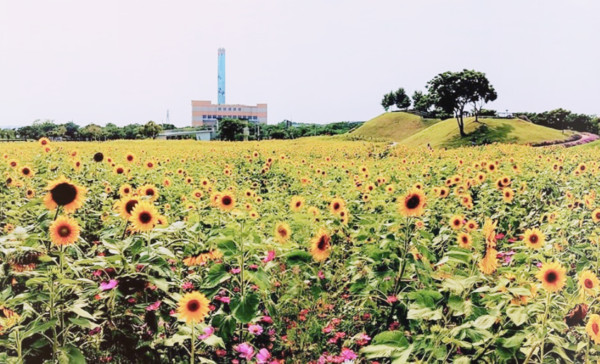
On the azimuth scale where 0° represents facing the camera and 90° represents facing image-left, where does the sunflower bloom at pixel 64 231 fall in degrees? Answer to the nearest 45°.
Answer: approximately 0°

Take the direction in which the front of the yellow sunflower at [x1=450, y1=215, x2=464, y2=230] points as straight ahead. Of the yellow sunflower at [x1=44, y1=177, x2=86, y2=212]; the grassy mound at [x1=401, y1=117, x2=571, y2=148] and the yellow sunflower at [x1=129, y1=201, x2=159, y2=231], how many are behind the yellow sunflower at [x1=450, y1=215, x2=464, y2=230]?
1

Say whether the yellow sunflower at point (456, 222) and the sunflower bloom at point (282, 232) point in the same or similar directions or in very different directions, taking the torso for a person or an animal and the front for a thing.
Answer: same or similar directions

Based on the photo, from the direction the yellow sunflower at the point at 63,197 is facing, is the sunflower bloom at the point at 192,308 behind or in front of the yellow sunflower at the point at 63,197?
in front

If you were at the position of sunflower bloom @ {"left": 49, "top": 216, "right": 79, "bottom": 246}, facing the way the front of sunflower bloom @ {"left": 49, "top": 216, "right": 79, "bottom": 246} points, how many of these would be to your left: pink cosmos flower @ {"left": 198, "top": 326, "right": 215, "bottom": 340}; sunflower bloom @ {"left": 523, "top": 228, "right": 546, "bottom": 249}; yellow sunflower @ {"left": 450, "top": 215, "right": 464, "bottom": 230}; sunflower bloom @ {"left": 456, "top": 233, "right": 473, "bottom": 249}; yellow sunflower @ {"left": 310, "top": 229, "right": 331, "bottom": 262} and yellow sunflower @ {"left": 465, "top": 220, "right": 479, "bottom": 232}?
6

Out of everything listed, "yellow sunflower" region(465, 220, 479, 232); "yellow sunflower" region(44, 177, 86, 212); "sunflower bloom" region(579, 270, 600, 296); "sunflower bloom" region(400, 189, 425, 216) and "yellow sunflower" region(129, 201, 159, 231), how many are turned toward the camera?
5

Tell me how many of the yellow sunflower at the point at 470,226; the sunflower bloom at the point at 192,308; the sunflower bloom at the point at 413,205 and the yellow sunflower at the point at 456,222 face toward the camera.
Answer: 4

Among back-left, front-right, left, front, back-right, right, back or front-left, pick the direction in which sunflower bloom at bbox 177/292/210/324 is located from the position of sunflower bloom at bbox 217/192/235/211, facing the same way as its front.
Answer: front

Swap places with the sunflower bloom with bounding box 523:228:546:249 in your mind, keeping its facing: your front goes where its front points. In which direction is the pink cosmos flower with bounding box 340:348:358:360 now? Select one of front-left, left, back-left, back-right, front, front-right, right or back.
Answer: front-right

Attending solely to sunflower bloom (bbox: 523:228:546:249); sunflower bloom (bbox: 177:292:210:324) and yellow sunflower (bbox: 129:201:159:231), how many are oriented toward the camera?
3

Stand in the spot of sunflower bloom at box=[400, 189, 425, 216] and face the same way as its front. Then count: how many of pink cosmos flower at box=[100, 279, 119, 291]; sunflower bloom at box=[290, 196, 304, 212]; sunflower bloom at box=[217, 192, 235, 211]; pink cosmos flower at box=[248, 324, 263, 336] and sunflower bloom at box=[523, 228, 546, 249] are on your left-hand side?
1

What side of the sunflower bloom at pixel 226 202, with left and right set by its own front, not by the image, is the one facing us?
front

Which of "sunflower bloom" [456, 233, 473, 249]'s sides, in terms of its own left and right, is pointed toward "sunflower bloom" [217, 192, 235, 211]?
right

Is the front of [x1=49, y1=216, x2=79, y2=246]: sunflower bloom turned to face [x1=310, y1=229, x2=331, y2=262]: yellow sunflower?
no

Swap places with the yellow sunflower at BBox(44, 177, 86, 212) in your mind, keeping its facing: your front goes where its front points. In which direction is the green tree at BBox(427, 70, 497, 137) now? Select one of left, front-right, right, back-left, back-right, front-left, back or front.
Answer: back-left

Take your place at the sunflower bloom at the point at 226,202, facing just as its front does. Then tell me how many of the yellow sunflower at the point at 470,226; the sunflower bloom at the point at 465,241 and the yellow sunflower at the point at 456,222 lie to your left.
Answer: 3

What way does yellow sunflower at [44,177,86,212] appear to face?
toward the camera

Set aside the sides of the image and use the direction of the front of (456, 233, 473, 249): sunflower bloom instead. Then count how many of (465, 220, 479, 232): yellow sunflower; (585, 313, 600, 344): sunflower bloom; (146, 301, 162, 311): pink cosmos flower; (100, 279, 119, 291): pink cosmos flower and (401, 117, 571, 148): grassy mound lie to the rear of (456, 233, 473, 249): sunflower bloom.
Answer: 2

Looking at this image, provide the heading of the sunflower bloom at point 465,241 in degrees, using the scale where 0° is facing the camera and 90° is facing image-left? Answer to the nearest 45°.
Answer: approximately 0°
